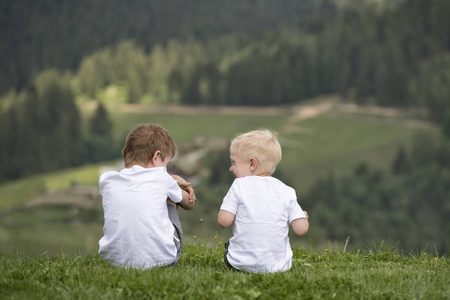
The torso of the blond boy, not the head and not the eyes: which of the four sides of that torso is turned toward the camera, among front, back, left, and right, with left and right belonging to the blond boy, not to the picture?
back

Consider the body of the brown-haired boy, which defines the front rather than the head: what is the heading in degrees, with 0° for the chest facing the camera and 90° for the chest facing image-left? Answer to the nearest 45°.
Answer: approximately 225°

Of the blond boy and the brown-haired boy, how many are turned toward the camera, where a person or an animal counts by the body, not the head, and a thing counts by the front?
0

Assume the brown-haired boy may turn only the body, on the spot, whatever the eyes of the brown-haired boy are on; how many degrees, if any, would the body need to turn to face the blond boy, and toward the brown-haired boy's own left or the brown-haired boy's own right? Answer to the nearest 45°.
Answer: approximately 45° to the brown-haired boy's own right

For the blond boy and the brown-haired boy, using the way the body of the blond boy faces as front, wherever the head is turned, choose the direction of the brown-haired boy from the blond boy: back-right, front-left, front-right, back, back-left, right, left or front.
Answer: left

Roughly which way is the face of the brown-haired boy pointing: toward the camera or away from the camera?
away from the camera
